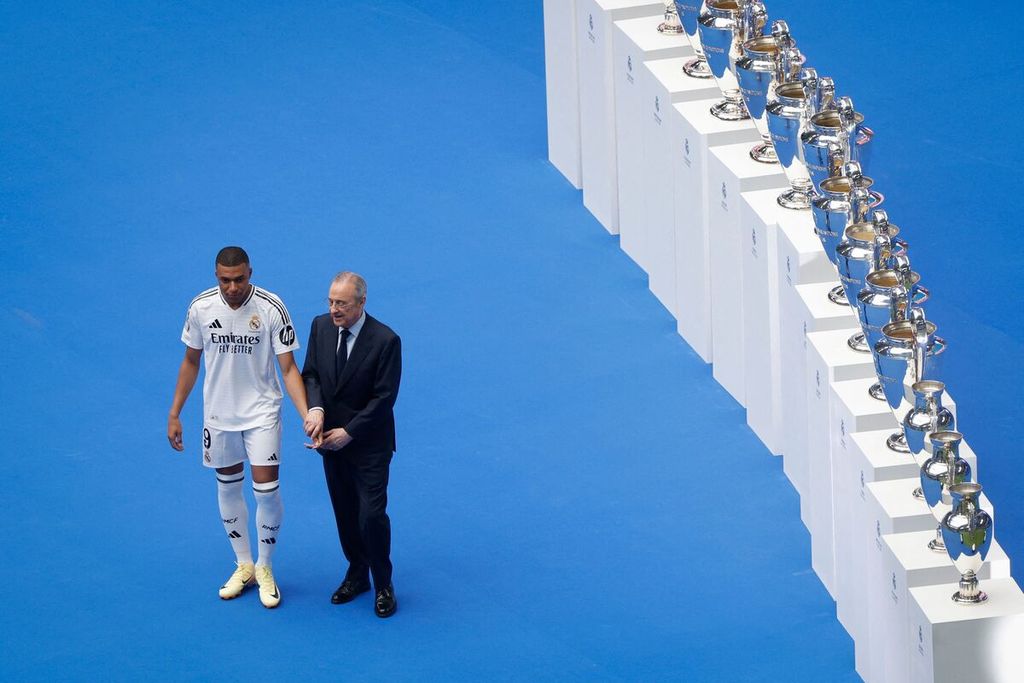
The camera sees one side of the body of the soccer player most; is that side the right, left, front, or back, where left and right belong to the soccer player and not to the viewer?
front

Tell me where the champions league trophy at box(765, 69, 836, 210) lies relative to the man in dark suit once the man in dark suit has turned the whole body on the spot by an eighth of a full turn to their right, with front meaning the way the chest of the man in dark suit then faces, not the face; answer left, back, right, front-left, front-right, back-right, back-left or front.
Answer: back

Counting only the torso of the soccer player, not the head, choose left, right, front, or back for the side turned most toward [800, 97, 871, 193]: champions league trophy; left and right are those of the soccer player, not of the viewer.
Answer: left

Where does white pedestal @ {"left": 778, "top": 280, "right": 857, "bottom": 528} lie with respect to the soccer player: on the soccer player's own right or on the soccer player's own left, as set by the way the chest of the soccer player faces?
on the soccer player's own left

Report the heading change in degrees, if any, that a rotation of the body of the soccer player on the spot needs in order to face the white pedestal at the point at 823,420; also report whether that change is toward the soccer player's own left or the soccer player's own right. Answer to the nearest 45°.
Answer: approximately 90° to the soccer player's own left

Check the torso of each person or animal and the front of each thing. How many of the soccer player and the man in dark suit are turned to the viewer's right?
0

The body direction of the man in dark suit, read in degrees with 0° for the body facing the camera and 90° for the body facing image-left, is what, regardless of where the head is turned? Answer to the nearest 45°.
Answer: approximately 45°

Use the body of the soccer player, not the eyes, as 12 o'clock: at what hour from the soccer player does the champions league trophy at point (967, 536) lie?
The champions league trophy is roughly at 10 o'clock from the soccer player.

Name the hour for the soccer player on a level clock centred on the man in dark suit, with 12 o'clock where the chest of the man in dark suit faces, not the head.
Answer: The soccer player is roughly at 2 o'clock from the man in dark suit.
